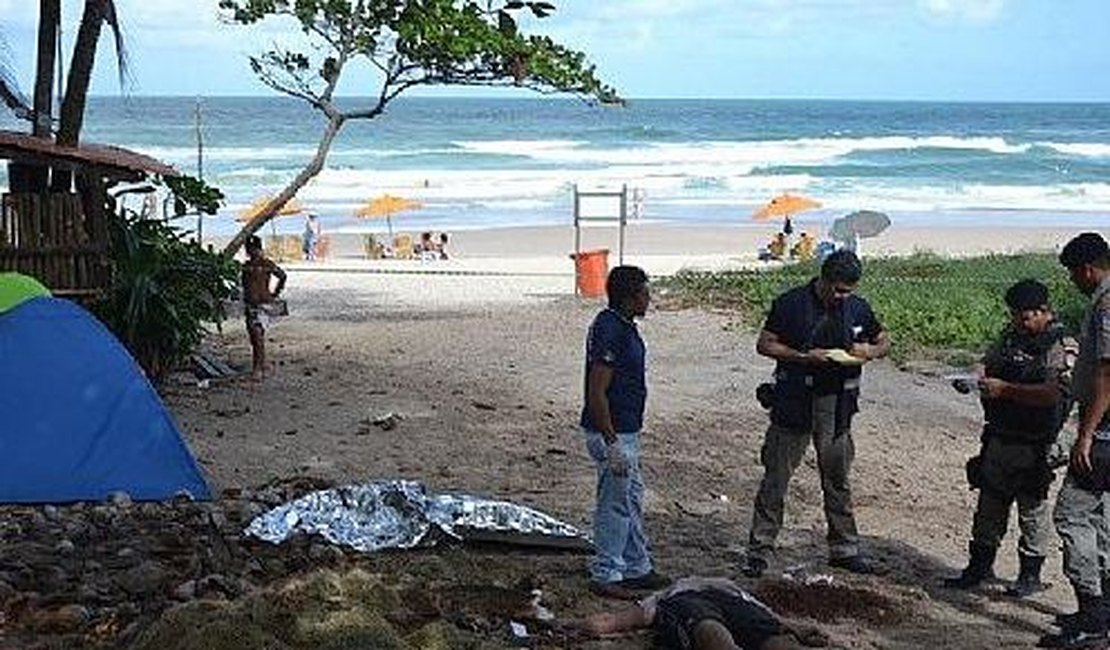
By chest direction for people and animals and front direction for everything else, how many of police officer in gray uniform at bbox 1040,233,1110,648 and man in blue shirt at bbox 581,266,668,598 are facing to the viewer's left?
1

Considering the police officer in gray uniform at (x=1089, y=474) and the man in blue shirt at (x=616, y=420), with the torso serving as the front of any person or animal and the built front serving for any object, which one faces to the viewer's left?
the police officer in gray uniform

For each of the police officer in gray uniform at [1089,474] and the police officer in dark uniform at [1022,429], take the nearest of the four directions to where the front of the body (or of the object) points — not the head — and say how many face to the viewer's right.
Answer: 0

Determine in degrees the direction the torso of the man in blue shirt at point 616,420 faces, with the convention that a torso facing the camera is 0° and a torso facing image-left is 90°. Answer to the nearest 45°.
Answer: approximately 270°

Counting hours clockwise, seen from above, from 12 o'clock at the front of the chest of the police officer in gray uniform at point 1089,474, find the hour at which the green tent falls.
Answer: The green tent is roughly at 12 o'clock from the police officer in gray uniform.

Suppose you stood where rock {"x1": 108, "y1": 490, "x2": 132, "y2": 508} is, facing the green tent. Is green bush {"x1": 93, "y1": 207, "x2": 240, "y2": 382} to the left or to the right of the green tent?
right

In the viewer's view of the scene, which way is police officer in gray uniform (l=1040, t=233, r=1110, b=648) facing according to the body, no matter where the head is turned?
to the viewer's left

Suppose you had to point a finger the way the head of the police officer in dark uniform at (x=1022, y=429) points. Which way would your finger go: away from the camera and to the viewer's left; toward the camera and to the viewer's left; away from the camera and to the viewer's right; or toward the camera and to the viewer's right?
toward the camera and to the viewer's left

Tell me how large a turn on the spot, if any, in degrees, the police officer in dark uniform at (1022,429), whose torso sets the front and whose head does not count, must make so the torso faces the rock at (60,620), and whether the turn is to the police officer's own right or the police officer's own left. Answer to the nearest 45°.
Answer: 0° — they already face it

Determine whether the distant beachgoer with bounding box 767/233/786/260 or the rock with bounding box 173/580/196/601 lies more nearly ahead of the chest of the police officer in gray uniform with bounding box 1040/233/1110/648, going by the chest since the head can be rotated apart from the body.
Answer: the rock

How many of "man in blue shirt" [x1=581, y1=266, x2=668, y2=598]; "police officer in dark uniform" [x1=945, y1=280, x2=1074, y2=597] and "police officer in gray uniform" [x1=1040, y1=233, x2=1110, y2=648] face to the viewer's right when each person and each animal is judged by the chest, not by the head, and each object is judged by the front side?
1

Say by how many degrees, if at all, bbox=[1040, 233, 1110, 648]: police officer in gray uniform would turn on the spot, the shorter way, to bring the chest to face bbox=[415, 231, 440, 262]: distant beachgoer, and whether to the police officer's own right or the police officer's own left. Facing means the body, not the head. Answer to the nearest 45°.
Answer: approximately 45° to the police officer's own right
